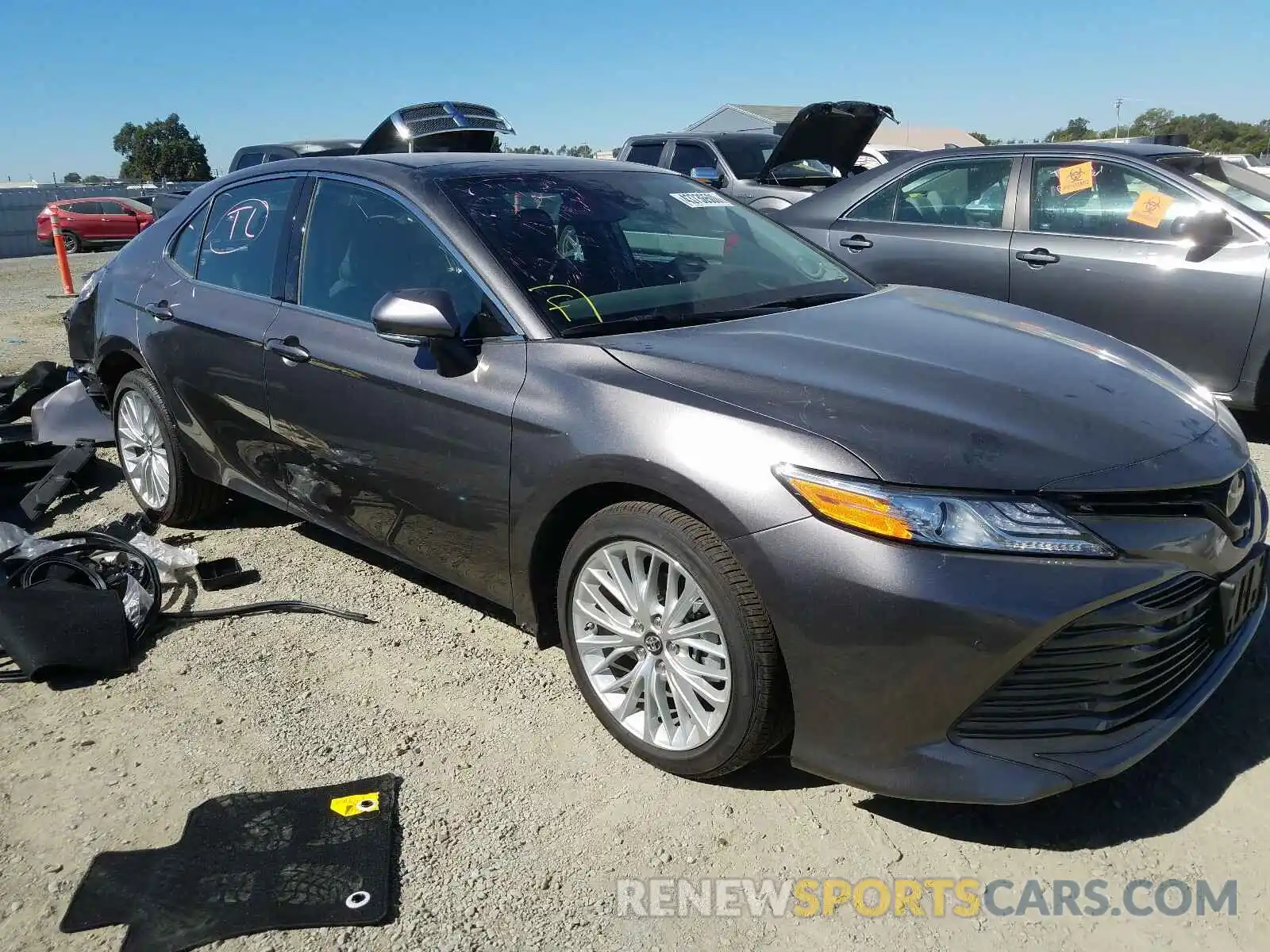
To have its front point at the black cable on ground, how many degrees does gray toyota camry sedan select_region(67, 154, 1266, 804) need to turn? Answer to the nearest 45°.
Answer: approximately 180°

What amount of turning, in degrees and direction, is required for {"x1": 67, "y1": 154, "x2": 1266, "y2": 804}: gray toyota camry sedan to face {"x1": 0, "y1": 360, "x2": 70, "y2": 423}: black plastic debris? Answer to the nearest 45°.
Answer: approximately 180°

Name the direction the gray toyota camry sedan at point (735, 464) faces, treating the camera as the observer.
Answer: facing the viewer and to the right of the viewer

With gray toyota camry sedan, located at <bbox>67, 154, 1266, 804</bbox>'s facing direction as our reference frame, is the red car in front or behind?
behind

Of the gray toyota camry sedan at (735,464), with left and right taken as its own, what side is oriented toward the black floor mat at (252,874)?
right

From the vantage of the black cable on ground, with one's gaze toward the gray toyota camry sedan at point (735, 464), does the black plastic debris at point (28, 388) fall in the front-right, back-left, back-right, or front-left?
back-left
